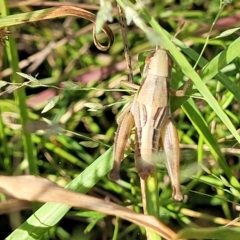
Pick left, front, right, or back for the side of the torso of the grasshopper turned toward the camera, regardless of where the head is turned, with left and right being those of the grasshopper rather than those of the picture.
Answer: back
